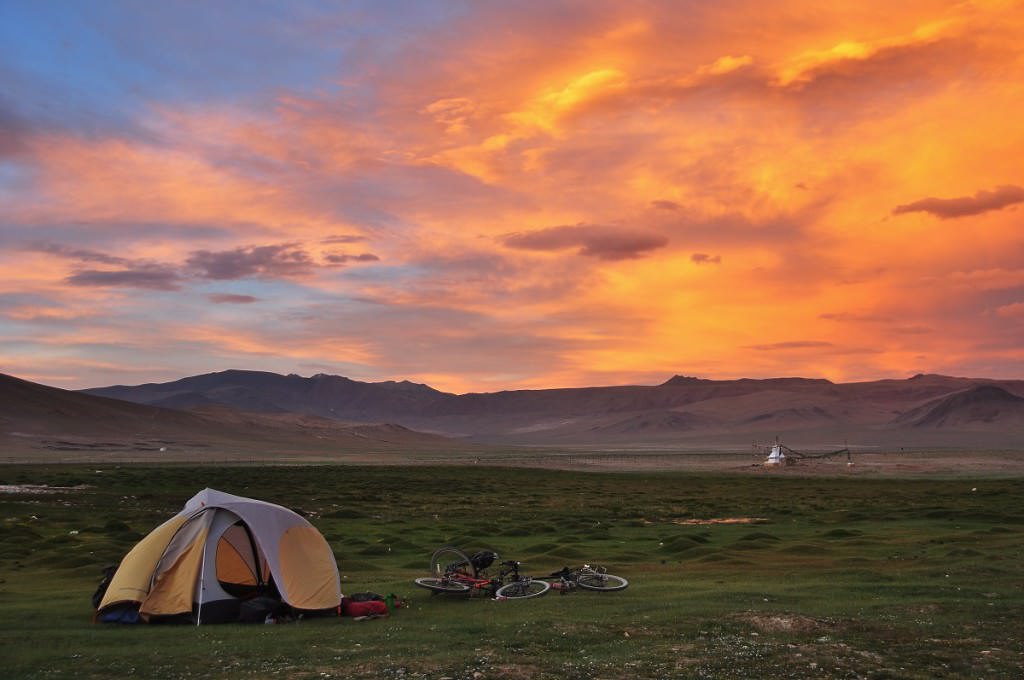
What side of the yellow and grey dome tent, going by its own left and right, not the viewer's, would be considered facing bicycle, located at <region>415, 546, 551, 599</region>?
left

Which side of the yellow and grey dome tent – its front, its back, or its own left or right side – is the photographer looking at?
front

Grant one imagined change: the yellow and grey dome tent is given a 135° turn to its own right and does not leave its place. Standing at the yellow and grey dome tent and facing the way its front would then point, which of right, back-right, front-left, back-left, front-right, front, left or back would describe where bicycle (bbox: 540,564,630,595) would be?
back-right
